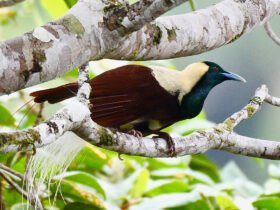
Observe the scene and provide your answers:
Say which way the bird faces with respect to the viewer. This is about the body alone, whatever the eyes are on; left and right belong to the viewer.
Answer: facing to the right of the viewer

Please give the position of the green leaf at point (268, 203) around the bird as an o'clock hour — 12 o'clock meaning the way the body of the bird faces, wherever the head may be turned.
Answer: The green leaf is roughly at 1 o'clock from the bird.

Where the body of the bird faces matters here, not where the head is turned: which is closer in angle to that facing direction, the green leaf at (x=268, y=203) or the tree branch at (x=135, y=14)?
the green leaf
